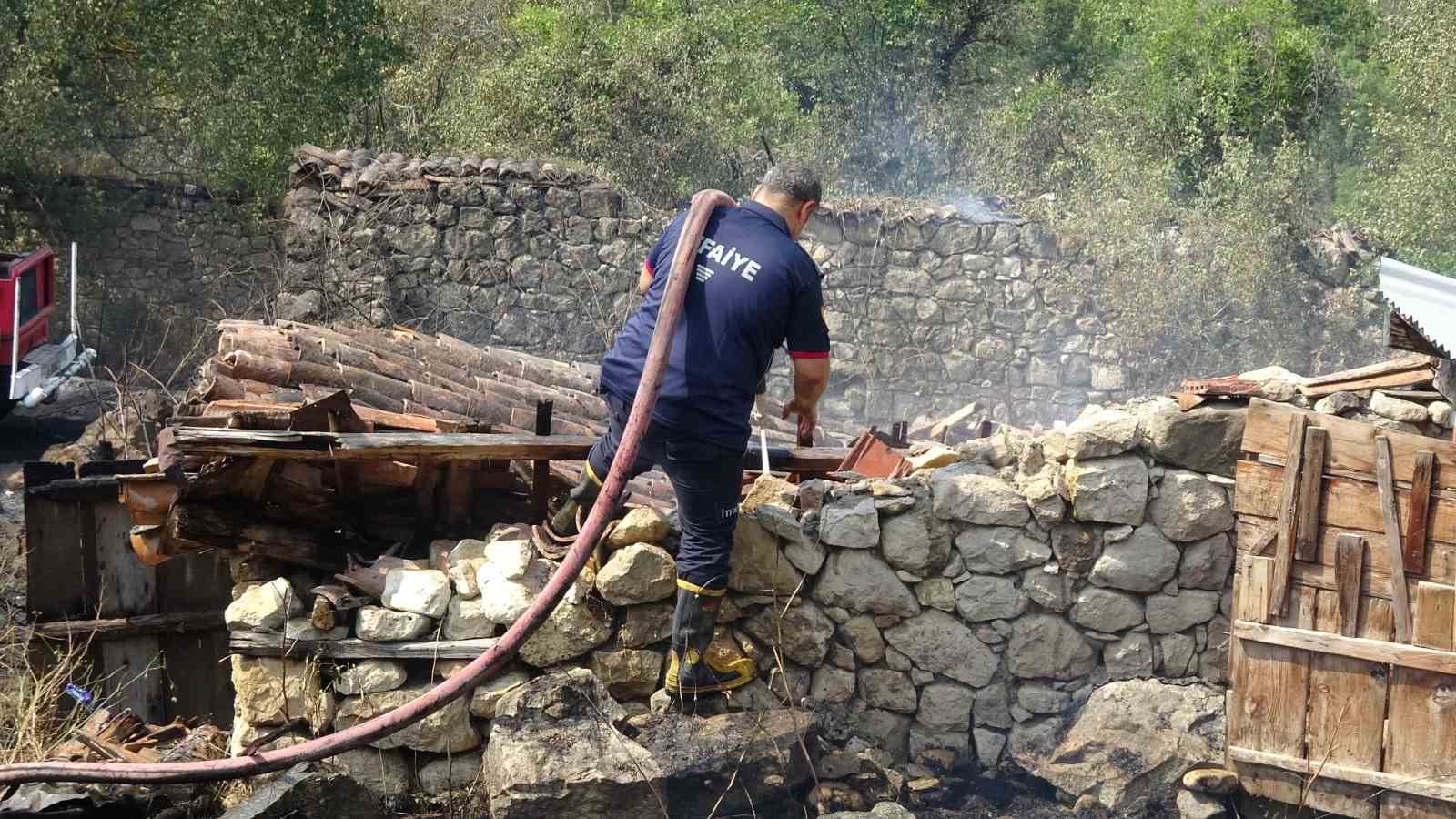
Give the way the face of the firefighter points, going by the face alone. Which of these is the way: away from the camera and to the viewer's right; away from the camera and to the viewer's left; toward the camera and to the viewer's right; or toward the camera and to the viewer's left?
away from the camera and to the viewer's right

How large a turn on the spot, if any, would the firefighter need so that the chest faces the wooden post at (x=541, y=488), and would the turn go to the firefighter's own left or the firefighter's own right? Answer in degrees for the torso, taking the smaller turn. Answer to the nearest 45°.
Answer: approximately 90° to the firefighter's own left

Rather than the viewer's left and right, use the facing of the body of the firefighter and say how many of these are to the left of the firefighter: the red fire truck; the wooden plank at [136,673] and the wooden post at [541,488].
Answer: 3

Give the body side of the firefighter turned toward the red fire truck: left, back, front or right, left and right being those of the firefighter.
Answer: left

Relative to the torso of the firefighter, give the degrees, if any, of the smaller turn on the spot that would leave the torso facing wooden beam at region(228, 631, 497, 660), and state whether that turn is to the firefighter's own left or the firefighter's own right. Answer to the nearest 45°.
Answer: approximately 135° to the firefighter's own left

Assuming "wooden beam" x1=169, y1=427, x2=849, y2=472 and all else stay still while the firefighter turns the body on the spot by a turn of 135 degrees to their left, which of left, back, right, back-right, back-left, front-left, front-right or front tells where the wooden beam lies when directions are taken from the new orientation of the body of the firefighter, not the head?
front

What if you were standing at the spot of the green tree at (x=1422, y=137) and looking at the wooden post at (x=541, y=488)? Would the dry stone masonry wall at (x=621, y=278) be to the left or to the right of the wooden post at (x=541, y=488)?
right

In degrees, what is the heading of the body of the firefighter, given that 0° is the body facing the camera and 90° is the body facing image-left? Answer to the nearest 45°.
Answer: approximately 225°
